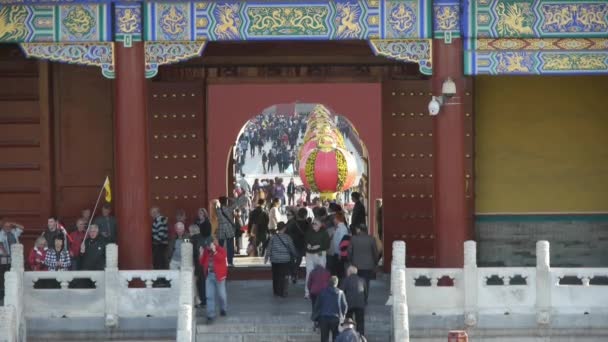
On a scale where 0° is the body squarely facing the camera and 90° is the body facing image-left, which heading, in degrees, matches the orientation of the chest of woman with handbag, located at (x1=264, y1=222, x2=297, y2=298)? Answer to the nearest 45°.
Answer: approximately 180°

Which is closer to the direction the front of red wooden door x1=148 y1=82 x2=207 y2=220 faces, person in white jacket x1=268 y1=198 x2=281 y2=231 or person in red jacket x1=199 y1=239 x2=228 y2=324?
the person in red jacket

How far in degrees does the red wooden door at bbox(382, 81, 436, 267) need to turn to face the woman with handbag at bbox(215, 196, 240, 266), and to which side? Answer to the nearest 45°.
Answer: approximately 90° to its right

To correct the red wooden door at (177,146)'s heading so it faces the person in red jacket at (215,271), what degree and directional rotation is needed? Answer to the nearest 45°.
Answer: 0° — it already faces them

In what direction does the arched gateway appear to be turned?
toward the camera

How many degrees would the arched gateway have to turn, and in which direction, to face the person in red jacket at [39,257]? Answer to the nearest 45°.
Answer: approximately 45° to its right

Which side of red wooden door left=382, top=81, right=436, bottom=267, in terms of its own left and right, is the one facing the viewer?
front

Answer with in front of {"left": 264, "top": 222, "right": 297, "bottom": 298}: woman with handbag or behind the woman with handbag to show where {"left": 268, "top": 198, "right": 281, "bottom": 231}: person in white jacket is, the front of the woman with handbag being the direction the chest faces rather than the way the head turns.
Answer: in front
